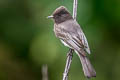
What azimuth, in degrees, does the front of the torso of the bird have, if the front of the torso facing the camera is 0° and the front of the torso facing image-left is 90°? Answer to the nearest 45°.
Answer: approximately 135°
